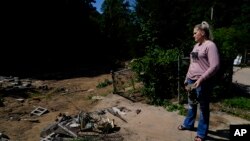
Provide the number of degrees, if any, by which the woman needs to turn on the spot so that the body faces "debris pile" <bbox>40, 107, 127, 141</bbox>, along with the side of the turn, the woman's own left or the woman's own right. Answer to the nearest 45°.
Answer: approximately 45° to the woman's own right

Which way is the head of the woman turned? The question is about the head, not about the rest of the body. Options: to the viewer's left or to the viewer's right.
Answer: to the viewer's left

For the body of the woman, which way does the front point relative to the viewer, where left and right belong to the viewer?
facing the viewer and to the left of the viewer
